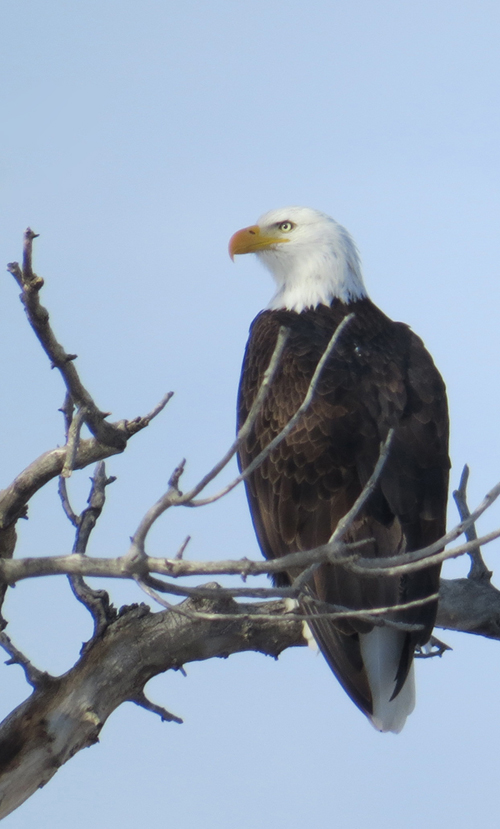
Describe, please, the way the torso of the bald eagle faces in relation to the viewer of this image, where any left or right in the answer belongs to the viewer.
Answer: facing away from the viewer and to the left of the viewer
